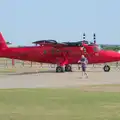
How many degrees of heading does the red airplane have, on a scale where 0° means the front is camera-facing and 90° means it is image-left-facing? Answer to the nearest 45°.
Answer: approximately 270°
